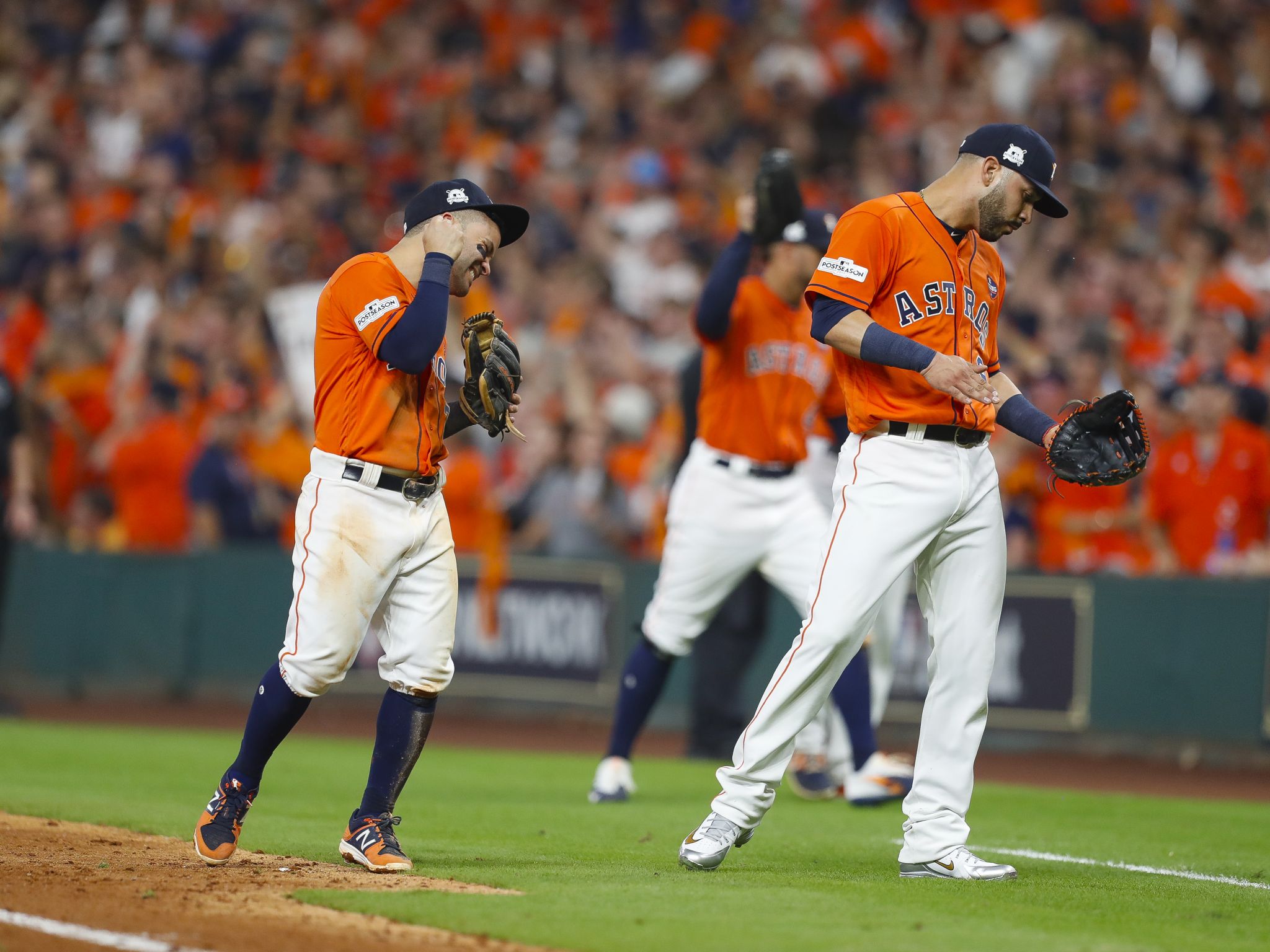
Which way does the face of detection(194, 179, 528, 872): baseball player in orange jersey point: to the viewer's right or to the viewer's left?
to the viewer's right

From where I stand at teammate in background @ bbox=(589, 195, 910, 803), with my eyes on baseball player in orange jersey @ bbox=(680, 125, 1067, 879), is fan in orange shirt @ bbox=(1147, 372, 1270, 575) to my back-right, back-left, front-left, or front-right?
back-left

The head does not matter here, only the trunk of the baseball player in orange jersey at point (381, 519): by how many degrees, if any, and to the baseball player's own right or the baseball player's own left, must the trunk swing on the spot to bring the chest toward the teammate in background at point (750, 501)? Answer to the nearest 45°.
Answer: approximately 90° to the baseball player's own left

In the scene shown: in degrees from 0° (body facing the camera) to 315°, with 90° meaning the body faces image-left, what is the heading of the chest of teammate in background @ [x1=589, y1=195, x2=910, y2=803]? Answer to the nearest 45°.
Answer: approximately 315°

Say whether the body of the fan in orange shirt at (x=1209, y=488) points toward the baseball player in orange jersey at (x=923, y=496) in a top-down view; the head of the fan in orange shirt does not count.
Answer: yes

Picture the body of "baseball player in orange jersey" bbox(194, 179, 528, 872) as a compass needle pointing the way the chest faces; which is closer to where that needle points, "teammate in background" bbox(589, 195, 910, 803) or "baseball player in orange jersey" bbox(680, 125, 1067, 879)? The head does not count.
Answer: the baseball player in orange jersey

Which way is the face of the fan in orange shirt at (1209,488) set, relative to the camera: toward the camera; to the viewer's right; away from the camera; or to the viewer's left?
toward the camera

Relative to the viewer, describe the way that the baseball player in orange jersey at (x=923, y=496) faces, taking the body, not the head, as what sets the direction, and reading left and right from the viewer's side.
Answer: facing the viewer and to the right of the viewer

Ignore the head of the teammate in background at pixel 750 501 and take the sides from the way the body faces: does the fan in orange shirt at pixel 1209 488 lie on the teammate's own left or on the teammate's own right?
on the teammate's own left

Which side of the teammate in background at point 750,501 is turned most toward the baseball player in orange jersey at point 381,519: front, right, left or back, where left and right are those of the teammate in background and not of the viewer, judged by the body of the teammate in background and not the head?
right

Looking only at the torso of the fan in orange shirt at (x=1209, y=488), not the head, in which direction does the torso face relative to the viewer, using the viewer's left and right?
facing the viewer

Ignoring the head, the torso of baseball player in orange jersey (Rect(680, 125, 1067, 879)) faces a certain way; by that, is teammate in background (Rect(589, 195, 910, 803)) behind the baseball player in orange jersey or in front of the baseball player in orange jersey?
behind

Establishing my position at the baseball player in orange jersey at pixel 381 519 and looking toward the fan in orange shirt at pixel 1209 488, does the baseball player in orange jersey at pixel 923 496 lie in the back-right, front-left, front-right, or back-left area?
front-right

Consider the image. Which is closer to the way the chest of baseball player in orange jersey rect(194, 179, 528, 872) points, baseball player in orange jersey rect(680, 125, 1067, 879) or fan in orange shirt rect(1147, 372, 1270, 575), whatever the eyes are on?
the baseball player in orange jersey

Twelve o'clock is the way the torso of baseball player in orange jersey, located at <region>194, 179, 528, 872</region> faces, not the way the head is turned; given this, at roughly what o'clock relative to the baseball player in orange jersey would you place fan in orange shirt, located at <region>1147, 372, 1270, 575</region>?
The fan in orange shirt is roughly at 9 o'clock from the baseball player in orange jersey.

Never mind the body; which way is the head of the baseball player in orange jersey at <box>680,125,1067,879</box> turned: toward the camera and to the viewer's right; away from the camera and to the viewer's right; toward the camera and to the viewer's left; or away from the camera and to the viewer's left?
toward the camera and to the viewer's right

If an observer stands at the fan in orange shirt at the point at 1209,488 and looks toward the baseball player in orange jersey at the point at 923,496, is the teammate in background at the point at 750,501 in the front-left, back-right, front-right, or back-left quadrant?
front-right
